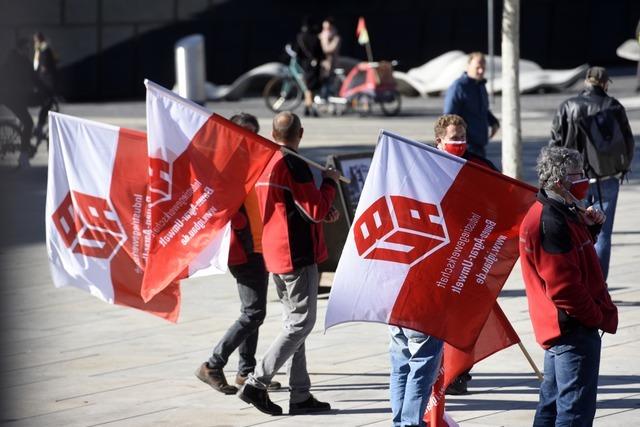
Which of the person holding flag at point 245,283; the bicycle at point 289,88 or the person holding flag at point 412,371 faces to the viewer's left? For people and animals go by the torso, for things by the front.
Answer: the bicycle

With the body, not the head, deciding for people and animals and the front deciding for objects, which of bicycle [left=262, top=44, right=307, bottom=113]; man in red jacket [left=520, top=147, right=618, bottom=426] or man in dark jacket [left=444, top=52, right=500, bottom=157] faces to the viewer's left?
the bicycle

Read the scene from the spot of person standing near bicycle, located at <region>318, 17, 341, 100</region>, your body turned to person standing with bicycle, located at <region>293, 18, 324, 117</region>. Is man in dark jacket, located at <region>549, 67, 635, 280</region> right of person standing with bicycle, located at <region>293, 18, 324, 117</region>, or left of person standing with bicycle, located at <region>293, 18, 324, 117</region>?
left

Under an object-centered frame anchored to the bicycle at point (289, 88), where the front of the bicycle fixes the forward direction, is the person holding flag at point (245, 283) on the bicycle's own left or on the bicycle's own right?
on the bicycle's own left

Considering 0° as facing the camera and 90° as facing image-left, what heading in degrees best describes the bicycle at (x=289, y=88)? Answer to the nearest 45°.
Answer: approximately 90°

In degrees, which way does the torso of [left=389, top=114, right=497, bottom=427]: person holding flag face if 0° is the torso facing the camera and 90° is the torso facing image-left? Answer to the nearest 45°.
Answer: approximately 315°

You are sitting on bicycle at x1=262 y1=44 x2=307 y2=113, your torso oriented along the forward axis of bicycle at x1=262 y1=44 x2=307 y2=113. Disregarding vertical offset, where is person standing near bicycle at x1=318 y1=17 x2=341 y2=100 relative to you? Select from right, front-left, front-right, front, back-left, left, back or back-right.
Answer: back
